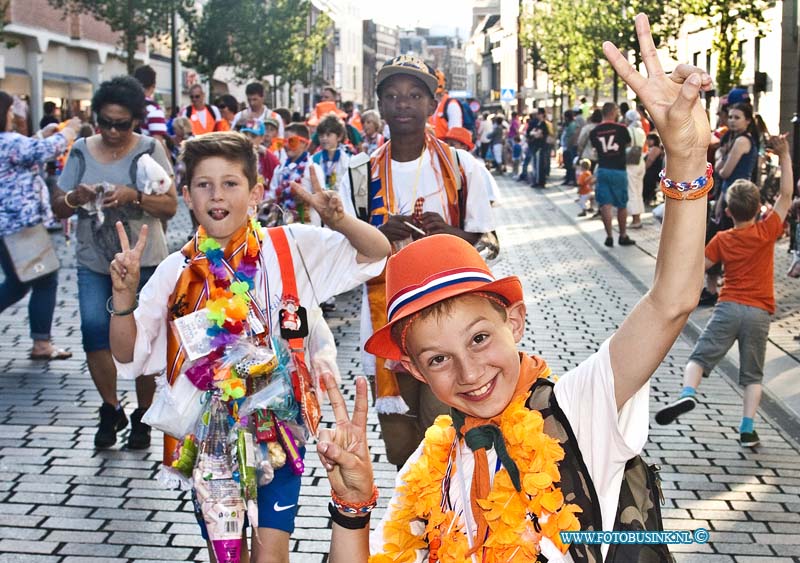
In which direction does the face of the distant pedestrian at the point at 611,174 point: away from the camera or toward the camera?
away from the camera

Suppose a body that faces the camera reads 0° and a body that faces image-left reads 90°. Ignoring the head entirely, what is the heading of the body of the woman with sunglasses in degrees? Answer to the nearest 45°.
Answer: approximately 0°

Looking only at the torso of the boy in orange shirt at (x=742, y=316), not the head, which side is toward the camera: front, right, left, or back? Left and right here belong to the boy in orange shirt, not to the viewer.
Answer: back

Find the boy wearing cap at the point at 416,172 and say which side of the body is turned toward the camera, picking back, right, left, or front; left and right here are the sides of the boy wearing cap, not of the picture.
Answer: front

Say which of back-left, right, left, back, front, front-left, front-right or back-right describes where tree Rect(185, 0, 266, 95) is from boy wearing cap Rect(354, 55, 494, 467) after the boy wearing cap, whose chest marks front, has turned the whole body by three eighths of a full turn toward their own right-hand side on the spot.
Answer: front-right

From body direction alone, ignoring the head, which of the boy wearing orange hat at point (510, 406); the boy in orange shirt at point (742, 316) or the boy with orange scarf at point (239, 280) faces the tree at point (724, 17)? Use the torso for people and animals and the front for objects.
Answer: the boy in orange shirt

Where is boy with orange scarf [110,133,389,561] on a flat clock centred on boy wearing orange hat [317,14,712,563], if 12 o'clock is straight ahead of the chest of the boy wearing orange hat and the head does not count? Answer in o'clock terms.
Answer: The boy with orange scarf is roughly at 5 o'clock from the boy wearing orange hat.

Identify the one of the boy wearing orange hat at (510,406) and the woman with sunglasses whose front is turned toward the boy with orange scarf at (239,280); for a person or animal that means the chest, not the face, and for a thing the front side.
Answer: the woman with sunglasses

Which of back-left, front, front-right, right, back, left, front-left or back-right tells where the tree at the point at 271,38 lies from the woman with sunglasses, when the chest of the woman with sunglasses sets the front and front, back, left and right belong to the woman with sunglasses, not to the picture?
back

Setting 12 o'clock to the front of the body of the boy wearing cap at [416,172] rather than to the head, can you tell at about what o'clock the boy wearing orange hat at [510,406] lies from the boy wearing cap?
The boy wearing orange hat is roughly at 12 o'clock from the boy wearing cap.

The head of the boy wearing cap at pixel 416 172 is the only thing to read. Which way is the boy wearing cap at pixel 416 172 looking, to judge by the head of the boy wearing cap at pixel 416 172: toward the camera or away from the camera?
toward the camera

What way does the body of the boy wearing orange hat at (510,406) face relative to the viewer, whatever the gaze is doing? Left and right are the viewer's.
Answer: facing the viewer

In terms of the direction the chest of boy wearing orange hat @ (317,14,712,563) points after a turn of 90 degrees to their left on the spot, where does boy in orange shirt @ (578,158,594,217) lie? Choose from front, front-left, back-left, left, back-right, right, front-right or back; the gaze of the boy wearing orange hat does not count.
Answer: left
